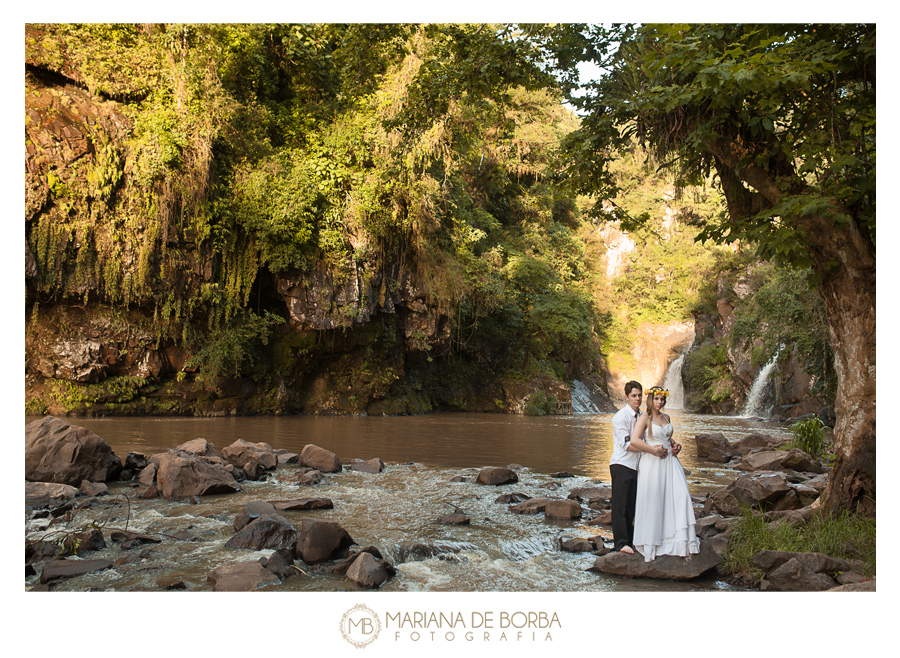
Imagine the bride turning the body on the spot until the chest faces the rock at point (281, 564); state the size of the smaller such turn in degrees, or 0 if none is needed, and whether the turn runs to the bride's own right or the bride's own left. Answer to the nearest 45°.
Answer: approximately 135° to the bride's own right

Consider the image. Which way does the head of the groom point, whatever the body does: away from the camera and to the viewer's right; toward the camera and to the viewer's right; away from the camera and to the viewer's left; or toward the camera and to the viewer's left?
toward the camera and to the viewer's right

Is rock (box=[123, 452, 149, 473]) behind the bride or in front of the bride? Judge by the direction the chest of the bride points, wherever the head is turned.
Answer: behind

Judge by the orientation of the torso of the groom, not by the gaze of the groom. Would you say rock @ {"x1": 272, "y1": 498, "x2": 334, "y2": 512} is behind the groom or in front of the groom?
behind

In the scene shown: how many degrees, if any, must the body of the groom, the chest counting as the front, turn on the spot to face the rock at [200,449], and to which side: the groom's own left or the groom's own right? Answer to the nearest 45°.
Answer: approximately 180°

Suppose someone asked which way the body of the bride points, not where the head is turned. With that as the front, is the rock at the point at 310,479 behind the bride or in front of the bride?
behind

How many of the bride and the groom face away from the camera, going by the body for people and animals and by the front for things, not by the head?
0

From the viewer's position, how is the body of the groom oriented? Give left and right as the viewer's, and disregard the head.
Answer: facing the viewer and to the right of the viewer

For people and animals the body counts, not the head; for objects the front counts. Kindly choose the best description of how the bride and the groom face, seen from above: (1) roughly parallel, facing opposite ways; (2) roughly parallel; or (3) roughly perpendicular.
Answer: roughly parallel
